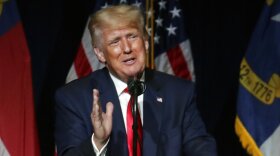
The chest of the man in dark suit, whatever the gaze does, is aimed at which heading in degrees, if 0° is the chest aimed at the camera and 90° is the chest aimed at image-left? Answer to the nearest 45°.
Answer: approximately 0°

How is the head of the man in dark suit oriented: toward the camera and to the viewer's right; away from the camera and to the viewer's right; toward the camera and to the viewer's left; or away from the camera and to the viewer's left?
toward the camera and to the viewer's right

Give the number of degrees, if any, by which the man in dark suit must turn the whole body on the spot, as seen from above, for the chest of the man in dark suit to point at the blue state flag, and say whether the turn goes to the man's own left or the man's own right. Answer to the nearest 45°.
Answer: approximately 135° to the man's own left

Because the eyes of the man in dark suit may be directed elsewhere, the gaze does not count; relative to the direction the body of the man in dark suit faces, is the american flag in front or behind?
behind
